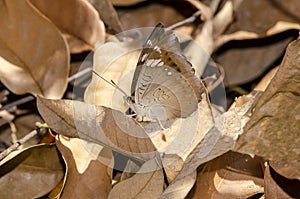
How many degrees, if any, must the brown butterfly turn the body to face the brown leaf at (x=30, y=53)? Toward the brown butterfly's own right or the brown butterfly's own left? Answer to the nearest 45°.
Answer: approximately 45° to the brown butterfly's own right

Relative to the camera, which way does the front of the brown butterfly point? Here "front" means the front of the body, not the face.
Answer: to the viewer's left

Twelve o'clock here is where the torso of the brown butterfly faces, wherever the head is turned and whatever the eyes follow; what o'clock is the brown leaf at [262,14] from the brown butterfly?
The brown leaf is roughly at 4 o'clock from the brown butterfly.

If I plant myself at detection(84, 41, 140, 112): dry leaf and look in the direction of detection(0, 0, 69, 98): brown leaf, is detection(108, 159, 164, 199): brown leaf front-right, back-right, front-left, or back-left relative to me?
back-left
